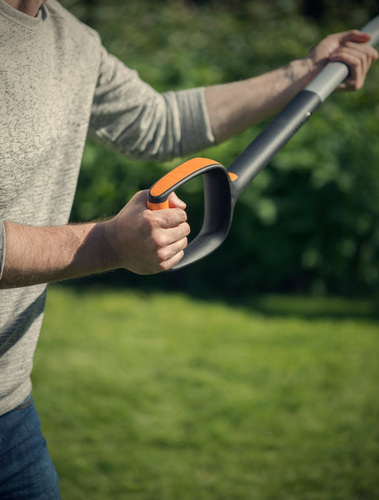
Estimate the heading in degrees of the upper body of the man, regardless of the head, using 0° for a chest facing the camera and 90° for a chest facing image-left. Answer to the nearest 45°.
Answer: approximately 315°
